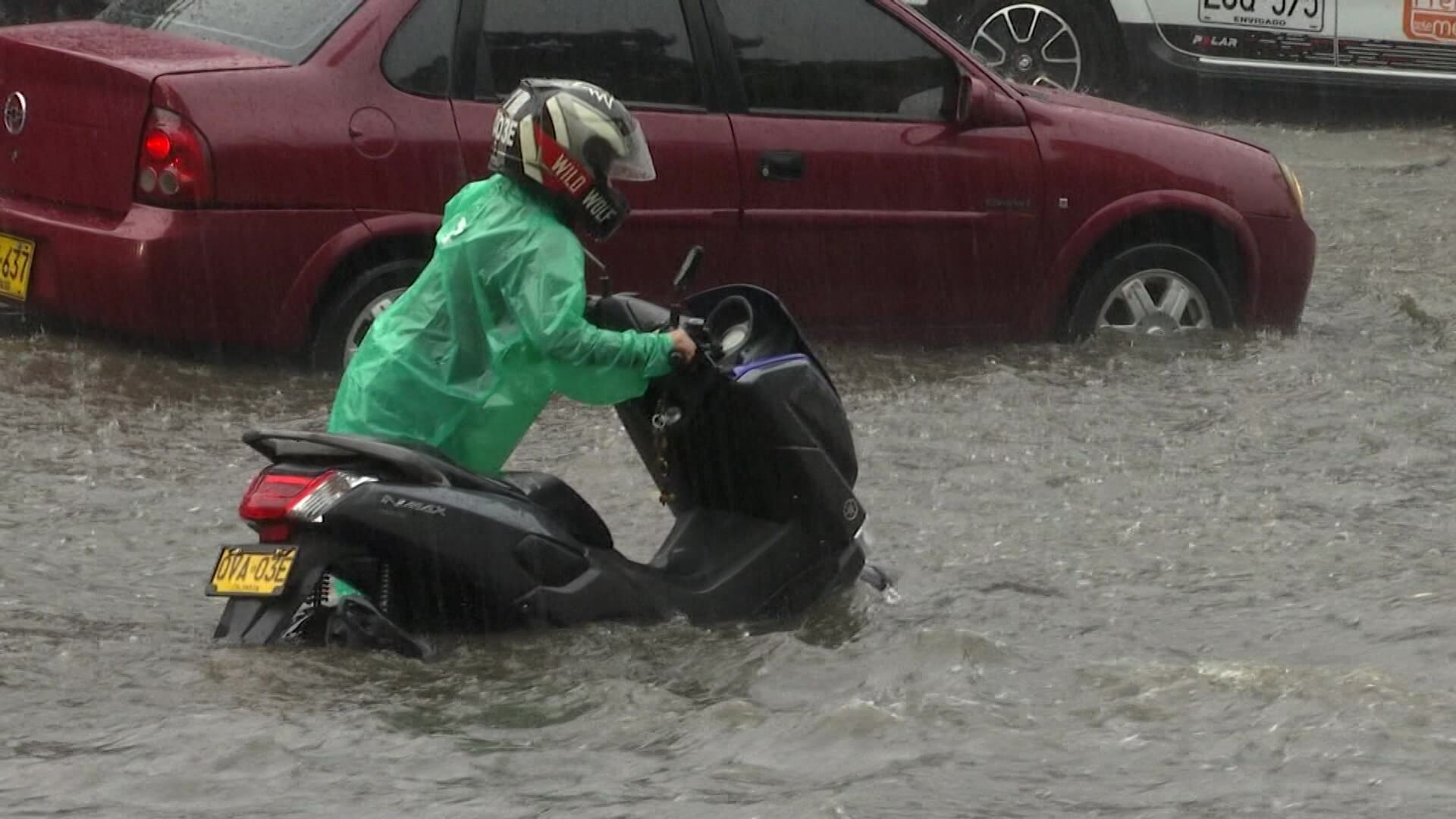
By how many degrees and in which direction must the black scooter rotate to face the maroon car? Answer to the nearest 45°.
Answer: approximately 45° to its left

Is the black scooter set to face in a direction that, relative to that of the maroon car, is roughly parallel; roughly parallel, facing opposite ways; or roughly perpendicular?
roughly parallel

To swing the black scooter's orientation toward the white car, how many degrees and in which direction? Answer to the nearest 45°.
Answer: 0° — it already faces it

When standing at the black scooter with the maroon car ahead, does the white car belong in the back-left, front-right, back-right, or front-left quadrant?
front-right

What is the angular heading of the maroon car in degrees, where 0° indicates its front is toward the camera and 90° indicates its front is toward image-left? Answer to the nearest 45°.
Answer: approximately 225°

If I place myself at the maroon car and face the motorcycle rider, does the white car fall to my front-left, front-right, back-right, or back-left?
back-left

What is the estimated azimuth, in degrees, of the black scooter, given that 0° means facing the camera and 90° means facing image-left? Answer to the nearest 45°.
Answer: approximately 225°

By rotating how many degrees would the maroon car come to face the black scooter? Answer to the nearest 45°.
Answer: approximately 135° to its right

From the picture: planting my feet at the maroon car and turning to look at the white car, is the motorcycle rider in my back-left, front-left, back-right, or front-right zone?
back-right

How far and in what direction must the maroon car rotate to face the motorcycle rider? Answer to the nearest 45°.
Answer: approximately 135° to its right

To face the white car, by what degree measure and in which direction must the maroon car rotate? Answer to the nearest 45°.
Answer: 0° — it already faces it

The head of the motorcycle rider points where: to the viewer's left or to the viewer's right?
to the viewer's right
